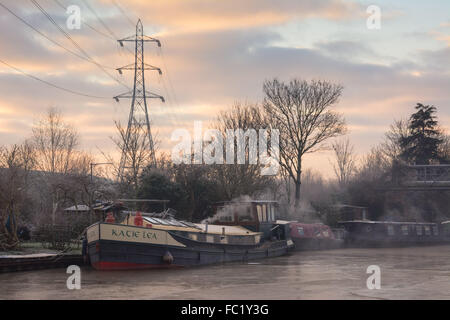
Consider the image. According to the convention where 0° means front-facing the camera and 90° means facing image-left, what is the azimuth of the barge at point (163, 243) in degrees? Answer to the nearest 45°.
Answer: approximately 45°

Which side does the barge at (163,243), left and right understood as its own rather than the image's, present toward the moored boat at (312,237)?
back
